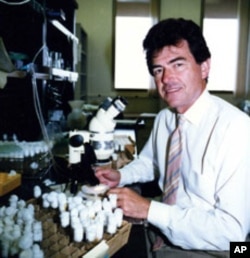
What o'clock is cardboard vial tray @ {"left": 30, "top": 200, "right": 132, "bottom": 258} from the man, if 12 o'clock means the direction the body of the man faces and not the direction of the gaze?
The cardboard vial tray is roughly at 12 o'clock from the man.

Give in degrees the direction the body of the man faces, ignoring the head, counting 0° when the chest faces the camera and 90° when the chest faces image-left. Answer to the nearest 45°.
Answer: approximately 45°
